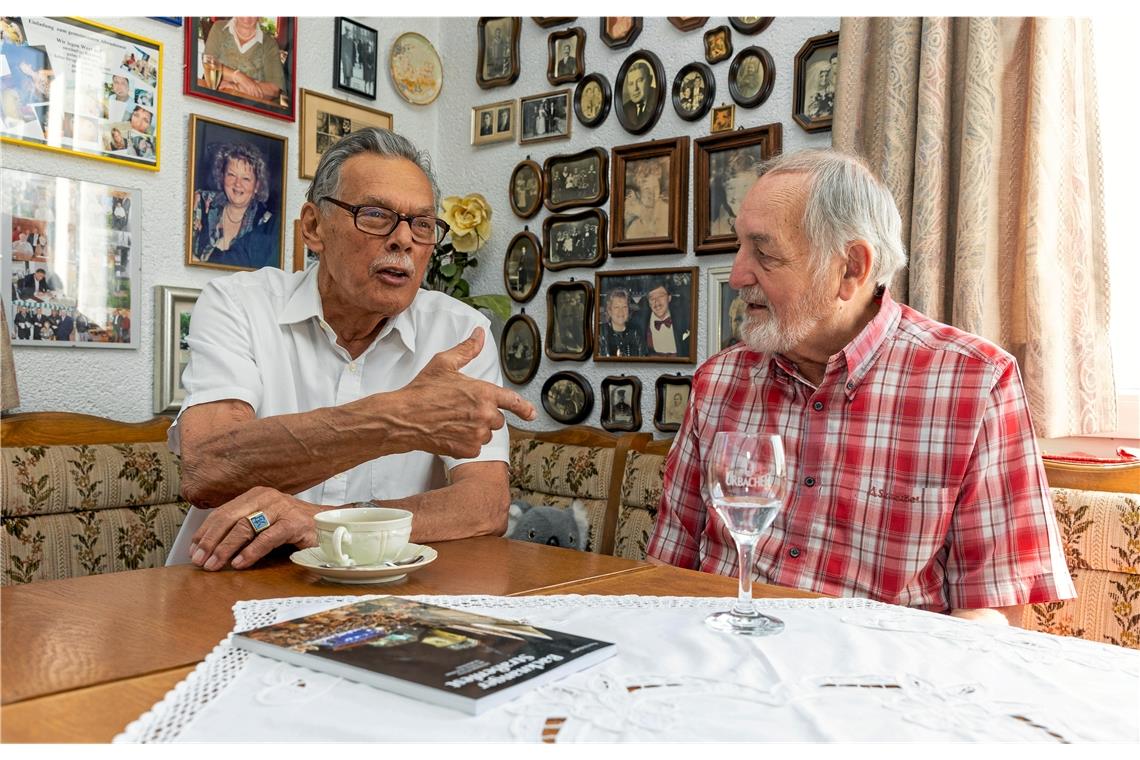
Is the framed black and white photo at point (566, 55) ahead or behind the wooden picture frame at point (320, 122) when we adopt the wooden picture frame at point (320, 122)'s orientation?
ahead

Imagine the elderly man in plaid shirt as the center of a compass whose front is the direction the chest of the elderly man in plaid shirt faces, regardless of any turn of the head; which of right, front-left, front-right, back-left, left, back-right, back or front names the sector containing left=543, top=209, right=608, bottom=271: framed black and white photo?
right

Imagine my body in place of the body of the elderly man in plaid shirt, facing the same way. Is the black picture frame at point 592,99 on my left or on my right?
on my right

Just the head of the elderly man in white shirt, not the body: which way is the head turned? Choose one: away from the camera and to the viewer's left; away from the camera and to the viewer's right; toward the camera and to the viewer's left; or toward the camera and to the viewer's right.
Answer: toward the camera and to the viewer's right

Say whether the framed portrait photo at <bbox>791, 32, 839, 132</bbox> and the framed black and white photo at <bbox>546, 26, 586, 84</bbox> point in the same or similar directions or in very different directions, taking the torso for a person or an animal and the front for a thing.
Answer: same or similar directions

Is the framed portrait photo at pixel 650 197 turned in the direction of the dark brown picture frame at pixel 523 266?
no

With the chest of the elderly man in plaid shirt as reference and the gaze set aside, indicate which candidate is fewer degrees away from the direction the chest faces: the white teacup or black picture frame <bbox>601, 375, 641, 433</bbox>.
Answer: the white teacup

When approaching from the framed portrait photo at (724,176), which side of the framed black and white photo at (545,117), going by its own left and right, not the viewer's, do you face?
left

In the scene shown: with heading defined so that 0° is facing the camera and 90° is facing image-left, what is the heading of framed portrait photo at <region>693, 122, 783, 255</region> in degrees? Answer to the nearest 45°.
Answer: approximately 45°

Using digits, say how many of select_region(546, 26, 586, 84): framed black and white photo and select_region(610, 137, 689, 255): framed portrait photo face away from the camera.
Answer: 0

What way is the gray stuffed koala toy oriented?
toward the camera

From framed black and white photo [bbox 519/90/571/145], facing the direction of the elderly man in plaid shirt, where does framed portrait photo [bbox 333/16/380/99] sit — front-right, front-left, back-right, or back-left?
back-right

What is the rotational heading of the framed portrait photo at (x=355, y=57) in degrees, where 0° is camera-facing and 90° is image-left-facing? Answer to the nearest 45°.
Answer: approximately 315°

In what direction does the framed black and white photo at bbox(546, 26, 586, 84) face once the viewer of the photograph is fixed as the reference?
facing the viewer and to the left of the viewer

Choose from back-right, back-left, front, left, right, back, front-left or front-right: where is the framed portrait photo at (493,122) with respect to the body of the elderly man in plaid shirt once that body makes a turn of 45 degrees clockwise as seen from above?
front-right

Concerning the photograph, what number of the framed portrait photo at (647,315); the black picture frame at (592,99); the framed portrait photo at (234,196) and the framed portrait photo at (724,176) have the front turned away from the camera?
0
